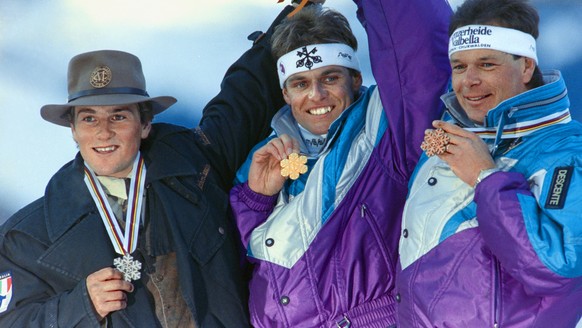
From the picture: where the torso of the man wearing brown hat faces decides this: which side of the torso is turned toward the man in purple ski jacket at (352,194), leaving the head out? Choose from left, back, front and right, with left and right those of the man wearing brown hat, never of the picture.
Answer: left

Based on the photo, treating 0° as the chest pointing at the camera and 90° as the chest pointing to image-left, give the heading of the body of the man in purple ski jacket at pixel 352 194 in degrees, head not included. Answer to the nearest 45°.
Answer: approximately 45°

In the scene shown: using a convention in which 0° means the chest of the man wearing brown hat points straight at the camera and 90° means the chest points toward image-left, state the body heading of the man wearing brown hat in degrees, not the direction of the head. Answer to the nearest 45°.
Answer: approximately 0°

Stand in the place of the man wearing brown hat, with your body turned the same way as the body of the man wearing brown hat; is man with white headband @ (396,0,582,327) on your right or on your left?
on your left

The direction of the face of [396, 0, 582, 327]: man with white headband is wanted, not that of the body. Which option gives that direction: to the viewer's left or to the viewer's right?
to the viewer's left
